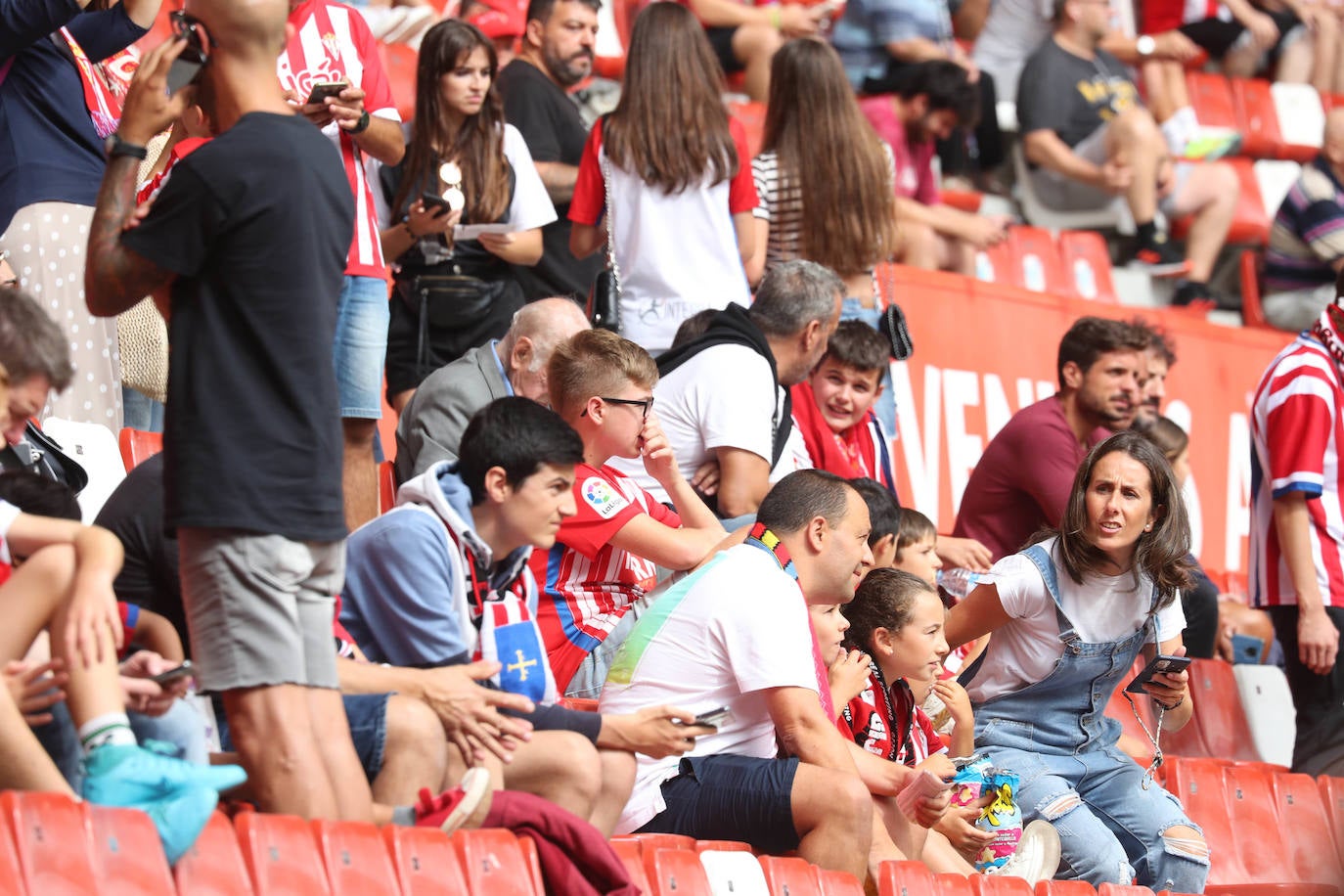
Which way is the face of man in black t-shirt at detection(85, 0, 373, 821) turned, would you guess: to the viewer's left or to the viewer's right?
to the viewer's left

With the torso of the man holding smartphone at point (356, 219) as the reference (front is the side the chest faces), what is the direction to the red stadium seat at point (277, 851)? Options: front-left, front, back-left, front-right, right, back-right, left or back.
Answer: front-left

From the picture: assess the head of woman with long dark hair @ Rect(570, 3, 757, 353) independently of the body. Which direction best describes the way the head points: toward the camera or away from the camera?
away from the camera

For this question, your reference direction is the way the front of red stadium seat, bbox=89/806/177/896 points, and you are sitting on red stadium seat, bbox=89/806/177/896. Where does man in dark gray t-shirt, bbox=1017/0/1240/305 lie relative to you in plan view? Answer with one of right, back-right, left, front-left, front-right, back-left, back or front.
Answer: left

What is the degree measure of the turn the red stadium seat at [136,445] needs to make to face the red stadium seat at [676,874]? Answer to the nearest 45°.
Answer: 0° — it already faces it

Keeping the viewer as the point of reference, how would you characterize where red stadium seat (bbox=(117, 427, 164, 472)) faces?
facing the viewer and to the right of the viewer

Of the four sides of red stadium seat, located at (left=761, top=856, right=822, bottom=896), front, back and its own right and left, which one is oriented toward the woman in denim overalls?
left

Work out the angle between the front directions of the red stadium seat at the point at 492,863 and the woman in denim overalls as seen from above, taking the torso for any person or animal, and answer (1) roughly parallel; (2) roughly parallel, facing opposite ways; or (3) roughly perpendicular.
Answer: roughly parallel

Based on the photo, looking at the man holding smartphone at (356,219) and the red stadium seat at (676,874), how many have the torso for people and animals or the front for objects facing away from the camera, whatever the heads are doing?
0

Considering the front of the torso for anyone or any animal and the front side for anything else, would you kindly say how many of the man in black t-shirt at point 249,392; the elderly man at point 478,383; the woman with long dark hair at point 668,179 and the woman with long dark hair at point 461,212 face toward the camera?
1

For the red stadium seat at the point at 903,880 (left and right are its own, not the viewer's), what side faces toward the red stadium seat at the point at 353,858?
right

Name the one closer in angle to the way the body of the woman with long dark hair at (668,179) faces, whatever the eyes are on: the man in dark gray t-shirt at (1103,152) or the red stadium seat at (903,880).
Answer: the man in dark gray t-shirt

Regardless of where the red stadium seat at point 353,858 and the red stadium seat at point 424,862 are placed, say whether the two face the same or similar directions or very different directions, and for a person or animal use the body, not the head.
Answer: same or similar directions

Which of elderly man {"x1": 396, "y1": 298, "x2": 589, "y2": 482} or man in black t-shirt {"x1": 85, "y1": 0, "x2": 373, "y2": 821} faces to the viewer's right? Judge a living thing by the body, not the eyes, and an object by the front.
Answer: the elderly man

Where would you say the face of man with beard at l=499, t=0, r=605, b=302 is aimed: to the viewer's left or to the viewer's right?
to the viewer's right

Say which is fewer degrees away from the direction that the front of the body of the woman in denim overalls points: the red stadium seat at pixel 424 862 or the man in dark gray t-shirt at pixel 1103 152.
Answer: the red stadium seat
